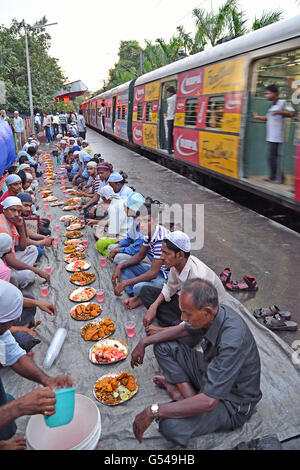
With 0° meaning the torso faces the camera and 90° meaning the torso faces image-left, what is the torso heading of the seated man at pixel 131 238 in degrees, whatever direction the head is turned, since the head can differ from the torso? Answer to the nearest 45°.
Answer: approximately 90°

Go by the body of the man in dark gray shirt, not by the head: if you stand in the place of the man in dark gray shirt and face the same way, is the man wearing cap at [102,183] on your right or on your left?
on your right

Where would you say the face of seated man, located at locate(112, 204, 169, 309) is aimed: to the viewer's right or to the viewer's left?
to the viewer's left

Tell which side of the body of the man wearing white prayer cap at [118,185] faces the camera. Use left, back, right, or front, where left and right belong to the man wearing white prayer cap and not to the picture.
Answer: left

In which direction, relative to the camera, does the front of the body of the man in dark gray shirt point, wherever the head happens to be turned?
to the viewer's left

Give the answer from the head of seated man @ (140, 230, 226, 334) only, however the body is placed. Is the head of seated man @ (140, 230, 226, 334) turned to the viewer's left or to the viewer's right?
to the viewer's left
